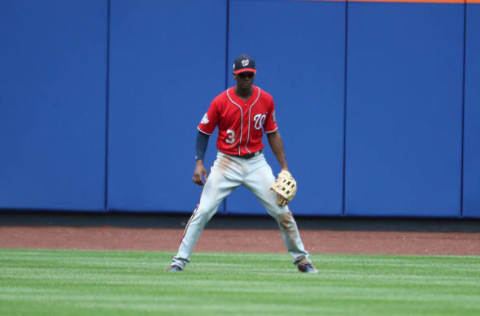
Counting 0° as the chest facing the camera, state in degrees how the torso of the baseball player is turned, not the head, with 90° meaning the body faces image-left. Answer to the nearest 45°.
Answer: approximately 0°
